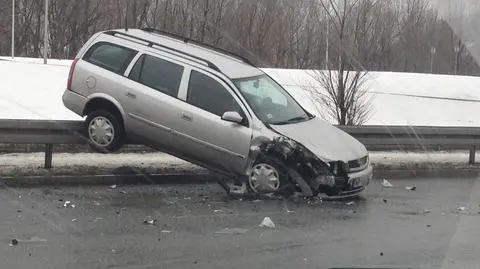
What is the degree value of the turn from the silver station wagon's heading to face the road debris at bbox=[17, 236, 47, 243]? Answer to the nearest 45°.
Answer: approximately 90° to its right

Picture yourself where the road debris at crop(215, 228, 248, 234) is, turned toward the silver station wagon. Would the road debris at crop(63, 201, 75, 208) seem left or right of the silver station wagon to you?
left

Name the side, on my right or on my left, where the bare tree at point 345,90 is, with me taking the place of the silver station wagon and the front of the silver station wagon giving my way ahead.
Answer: on my left

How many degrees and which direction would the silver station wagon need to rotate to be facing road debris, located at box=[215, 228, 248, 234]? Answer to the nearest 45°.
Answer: approximately 45° to its right

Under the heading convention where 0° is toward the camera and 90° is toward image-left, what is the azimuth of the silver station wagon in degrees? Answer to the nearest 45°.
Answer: approximately 315°
